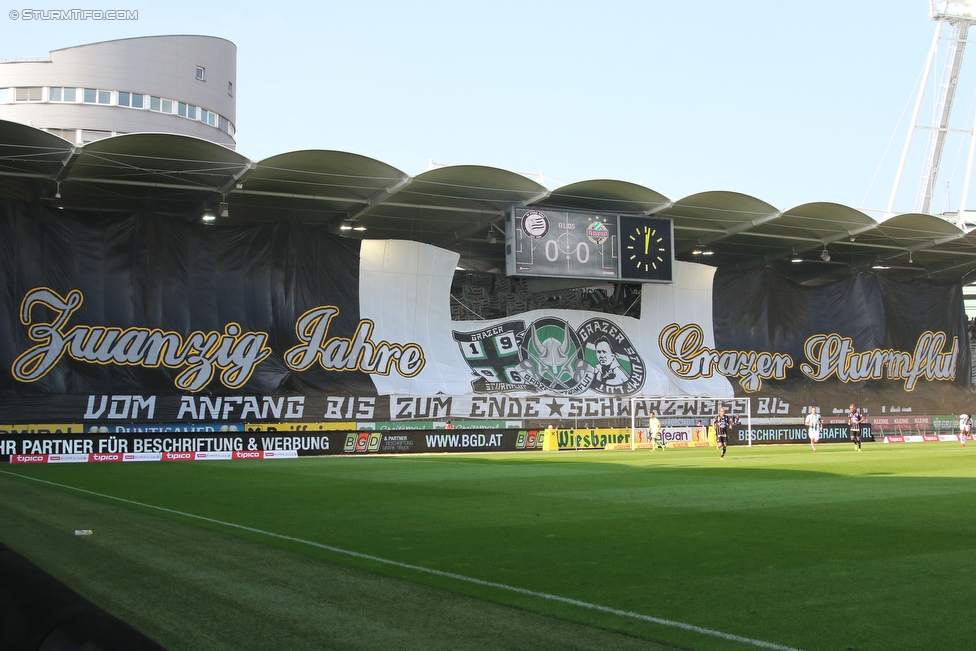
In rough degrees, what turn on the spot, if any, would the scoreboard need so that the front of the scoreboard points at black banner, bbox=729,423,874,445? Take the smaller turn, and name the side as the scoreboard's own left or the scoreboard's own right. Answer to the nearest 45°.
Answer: approximately 45° to the scoreboard's own left

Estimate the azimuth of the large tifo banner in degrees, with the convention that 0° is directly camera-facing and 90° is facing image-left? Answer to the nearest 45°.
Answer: approximately 315°

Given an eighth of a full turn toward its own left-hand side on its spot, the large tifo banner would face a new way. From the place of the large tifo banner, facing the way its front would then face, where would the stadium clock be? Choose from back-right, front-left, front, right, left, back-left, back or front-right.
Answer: front

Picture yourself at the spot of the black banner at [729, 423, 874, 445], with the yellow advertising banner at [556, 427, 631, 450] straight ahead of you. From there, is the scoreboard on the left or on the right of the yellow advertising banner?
right

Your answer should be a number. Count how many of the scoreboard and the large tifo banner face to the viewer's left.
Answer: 0

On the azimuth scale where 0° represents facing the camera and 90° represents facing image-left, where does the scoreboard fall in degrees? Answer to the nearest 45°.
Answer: approximately 315°
